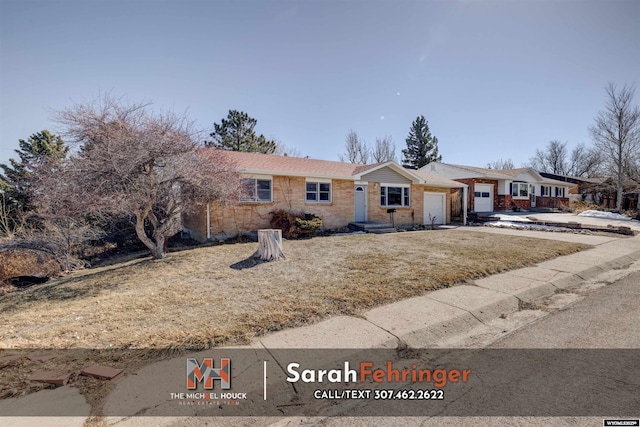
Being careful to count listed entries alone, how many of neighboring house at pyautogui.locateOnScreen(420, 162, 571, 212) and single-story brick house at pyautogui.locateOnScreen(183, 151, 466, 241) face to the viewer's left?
0

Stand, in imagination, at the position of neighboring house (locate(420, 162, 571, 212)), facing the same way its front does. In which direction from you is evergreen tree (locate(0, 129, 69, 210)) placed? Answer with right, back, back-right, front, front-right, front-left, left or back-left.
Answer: right

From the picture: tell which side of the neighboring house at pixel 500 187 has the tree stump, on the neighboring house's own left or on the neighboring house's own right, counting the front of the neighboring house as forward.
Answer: on the neighboring house's own right

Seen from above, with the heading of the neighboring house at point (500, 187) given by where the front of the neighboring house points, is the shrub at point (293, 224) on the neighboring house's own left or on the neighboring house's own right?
on the neighboring house's own right

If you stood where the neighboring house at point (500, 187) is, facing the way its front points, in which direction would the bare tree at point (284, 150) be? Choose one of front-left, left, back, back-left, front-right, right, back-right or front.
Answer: back-right

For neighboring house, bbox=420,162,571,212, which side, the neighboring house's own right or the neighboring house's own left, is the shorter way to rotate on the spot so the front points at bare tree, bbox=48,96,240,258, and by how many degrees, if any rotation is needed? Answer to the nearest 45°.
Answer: approximately 45° to the neighboring house's own right

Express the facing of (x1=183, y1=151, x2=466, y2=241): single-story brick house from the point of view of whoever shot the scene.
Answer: facing the viewer and to the right of the viewer

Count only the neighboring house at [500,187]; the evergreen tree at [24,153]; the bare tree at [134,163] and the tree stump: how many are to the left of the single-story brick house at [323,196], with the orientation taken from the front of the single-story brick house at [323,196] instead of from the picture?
1

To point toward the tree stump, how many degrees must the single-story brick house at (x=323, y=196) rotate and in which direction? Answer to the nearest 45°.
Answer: approximately 45° to its right
